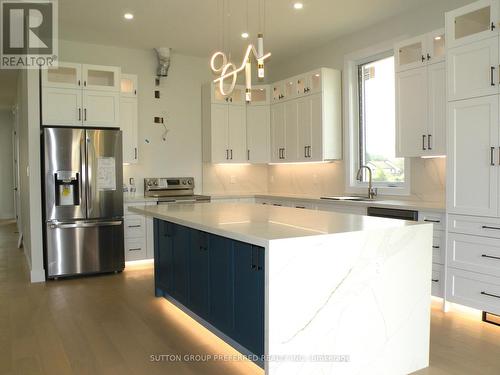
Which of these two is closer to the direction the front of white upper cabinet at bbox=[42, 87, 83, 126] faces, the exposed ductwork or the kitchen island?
the kitchen island

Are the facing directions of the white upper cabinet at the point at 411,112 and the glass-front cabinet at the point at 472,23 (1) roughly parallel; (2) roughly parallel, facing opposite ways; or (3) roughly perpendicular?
roughly parallel

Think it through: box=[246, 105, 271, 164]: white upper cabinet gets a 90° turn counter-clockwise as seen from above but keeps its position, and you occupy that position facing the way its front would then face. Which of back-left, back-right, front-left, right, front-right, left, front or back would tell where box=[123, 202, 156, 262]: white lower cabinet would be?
back-right

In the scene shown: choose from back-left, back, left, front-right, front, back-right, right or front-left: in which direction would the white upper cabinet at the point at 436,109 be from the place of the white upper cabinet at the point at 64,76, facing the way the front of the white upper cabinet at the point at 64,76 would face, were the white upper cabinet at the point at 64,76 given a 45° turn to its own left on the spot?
front

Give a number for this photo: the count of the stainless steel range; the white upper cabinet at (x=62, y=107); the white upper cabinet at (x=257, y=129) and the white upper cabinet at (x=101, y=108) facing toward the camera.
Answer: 4

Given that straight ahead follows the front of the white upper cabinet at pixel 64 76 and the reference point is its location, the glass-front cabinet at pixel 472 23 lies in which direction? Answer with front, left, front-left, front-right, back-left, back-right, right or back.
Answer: front-left

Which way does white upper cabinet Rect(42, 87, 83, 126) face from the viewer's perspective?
toward the camera

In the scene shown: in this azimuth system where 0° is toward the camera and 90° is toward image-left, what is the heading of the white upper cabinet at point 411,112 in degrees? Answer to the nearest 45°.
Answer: approximately 45°

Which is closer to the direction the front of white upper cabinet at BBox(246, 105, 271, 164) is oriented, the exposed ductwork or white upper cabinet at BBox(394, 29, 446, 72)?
the white upper cabinet

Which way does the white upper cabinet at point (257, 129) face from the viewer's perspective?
toward the camera

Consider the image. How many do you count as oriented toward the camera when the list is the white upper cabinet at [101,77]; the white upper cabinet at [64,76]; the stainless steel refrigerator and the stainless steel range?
4

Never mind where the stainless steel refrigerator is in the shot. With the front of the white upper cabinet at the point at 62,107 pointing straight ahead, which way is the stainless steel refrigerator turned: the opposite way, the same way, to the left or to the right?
the same way

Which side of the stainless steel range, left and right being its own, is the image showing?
front

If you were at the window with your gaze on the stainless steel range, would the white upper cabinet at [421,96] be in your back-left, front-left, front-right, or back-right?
back-left

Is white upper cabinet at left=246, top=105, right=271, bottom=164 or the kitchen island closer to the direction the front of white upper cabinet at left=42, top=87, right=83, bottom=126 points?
the kitchen island

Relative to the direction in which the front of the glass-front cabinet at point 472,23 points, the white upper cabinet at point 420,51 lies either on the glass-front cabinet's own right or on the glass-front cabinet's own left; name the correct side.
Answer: on the glass-front cabinet's own right

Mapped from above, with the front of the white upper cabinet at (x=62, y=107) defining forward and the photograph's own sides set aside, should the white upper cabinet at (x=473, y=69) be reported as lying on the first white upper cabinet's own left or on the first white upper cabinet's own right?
on the first white upper cabinet's own left
